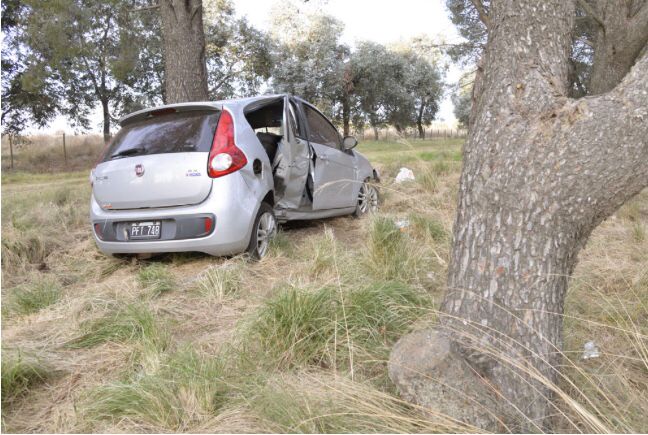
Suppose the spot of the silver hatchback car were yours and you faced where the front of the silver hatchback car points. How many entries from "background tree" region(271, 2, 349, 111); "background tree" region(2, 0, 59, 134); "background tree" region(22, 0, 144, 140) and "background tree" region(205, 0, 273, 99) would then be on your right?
0

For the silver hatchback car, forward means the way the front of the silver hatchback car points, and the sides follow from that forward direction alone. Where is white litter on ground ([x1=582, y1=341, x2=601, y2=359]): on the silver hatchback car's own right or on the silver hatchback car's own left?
on the silver hatchback car's own right

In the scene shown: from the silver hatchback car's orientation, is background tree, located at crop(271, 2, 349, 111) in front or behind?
in front

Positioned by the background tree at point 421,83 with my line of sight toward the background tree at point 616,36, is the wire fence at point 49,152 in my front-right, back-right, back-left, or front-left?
front-right

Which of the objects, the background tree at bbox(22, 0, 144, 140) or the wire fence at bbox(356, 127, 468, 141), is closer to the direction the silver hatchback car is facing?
the wire fence

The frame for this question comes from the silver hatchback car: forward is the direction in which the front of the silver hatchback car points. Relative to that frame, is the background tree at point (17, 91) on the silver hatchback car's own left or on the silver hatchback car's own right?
on the silver hatchback car's own left

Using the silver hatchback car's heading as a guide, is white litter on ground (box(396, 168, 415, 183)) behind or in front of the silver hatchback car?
in front

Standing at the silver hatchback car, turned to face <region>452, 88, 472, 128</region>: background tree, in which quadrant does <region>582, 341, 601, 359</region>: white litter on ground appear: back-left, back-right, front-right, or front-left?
back-right

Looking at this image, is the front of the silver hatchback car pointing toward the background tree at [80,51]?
no

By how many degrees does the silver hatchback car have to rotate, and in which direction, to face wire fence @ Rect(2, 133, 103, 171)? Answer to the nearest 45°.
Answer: approximately 45° to its left

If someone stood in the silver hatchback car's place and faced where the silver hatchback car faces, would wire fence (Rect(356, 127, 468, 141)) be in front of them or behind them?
in front

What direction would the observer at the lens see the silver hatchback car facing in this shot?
facing away from the viewer and to the right of the viewer

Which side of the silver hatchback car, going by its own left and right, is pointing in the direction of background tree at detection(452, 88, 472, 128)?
front

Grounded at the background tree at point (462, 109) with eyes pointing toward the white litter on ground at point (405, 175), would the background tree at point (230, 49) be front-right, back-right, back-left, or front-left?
front-right
